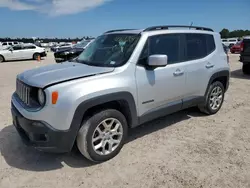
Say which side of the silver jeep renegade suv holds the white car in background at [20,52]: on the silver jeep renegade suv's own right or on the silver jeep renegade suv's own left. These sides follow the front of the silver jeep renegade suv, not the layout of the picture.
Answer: on the silver jeep renegade suv's own right

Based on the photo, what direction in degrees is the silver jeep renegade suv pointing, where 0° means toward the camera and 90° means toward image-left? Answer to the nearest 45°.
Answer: approximately 45°
